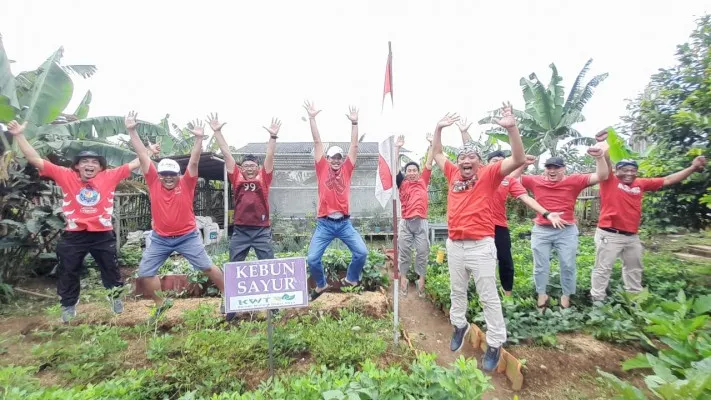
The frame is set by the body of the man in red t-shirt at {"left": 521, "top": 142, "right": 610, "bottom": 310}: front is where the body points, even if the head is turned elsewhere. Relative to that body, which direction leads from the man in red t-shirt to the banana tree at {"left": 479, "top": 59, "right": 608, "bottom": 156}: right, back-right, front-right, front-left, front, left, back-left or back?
back

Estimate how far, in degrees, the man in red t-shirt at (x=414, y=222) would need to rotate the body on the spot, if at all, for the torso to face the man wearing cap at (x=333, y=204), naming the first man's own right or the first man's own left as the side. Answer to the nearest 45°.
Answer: approximately 45° to the first man's own right

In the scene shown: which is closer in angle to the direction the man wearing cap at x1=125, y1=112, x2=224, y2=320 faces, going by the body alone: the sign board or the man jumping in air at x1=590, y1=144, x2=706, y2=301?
the sign board

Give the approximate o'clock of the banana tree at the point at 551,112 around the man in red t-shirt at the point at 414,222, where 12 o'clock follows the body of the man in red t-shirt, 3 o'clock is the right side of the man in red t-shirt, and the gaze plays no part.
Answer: The banana tree is roughly at 7 o'clock from the man in red t-shirt.

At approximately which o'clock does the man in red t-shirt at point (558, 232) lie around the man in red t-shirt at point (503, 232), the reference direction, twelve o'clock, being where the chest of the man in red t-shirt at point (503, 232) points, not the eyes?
the man in red t-shirt at point (558, 232) is roughly at 8 o'clock from the man in red t-shirt at point (503, 232).

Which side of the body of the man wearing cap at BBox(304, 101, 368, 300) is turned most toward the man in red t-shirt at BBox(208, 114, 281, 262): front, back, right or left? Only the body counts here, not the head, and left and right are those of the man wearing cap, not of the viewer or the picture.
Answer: right

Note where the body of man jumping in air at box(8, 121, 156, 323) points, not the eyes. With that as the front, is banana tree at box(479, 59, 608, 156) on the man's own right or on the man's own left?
on the man's own left

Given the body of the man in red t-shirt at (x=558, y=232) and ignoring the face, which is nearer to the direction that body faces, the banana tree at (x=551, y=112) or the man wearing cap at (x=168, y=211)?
the man wearing cap

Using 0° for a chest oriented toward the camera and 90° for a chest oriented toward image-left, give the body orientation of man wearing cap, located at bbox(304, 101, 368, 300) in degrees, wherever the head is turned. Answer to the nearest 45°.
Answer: approximately 0°

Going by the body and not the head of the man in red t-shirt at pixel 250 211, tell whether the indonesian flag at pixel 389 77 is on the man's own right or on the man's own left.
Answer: on the man's own left

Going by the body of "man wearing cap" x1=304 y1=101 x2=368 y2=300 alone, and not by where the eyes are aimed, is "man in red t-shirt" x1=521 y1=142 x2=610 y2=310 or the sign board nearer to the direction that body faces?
the sign board
